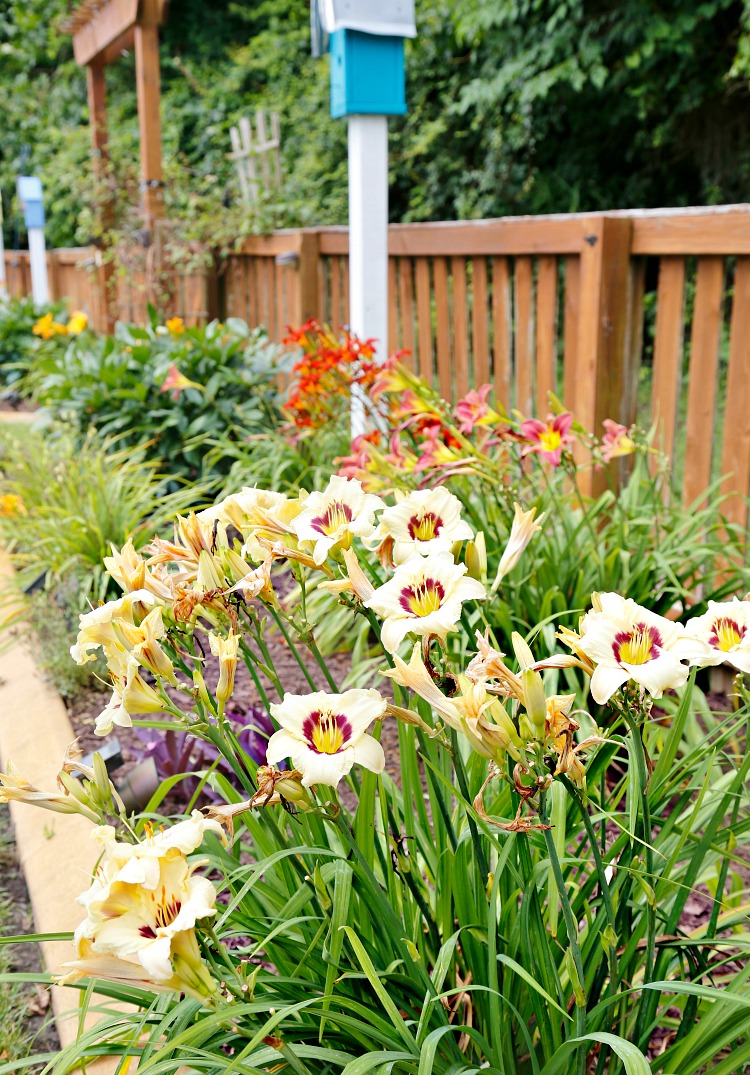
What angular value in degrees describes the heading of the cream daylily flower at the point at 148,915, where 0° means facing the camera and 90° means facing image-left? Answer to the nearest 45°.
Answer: approximately 45°

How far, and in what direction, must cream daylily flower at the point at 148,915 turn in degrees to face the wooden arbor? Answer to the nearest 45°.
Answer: approximately 135° to its right

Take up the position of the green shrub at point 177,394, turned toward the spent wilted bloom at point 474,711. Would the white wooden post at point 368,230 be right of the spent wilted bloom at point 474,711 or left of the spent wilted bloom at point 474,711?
left

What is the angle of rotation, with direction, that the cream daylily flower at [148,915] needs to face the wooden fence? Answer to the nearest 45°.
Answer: approximately 180°

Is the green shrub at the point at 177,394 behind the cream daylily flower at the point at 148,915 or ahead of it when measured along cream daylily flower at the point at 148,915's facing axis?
behind

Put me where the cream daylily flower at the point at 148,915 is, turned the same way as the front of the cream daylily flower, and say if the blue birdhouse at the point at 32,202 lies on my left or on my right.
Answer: on my right

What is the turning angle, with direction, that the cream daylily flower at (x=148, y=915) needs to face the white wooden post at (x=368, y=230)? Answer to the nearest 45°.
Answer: approximately 135° to its right

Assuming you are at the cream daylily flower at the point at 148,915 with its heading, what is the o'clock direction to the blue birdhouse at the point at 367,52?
The blue birdhouse is roughly at 5 o'clock from the cream daylily flower.

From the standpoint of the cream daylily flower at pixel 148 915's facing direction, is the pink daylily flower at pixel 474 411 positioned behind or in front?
behind
